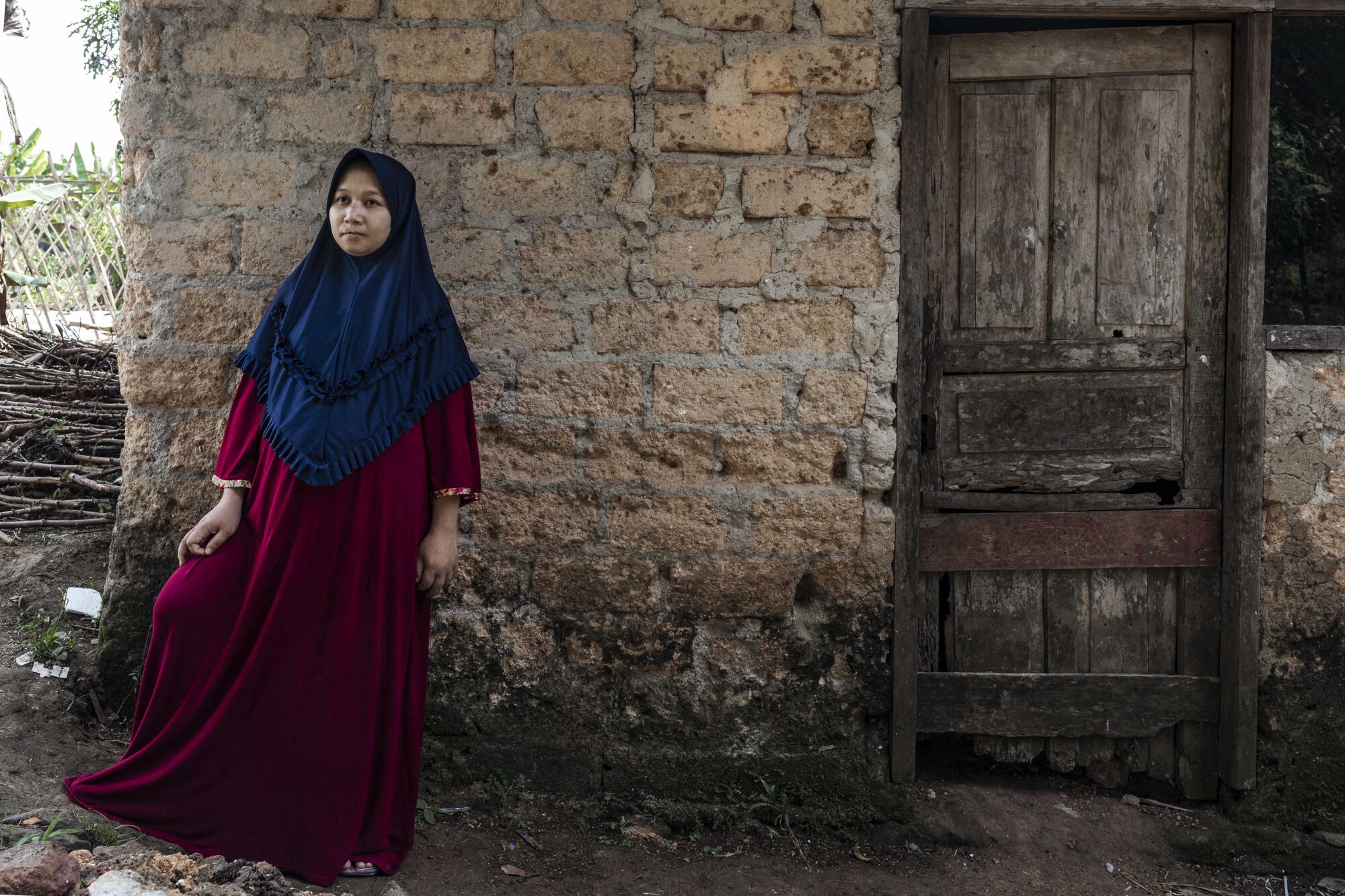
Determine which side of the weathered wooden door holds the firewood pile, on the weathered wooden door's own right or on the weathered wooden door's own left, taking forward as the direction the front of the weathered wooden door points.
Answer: on the weathered wooden door's own right

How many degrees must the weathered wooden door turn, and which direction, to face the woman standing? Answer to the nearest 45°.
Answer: approximately 45° to its right

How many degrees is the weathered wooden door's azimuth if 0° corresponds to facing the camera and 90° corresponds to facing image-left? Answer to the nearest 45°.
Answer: approximately 0°

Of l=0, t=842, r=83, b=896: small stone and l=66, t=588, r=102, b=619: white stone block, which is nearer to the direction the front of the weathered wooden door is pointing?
the small stone

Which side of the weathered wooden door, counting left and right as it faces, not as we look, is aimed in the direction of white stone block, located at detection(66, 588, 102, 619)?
right

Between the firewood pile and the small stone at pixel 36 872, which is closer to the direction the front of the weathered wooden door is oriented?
the small stone

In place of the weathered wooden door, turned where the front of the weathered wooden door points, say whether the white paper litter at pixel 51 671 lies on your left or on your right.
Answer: on your right
